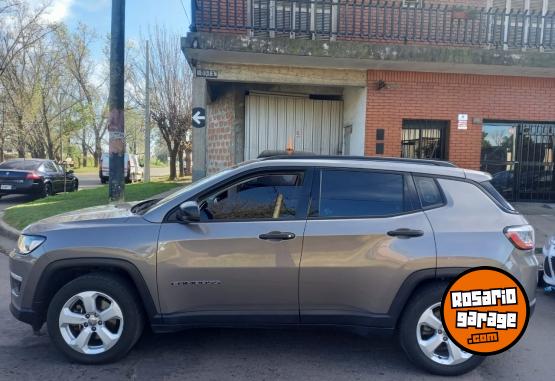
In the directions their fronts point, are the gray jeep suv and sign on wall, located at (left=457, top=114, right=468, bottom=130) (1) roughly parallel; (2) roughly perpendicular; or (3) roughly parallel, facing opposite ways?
roughly perpendicular

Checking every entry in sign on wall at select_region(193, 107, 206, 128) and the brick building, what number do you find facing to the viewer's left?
0

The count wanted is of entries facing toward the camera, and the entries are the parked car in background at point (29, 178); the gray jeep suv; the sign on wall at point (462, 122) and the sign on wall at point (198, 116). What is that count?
2

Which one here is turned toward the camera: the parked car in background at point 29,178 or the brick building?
the brick building

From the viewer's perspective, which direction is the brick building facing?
toward the camera

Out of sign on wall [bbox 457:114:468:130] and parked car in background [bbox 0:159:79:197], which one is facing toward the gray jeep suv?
the sign on wall

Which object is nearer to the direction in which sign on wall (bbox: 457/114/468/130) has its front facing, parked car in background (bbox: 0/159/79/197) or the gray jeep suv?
the gray jeep suv

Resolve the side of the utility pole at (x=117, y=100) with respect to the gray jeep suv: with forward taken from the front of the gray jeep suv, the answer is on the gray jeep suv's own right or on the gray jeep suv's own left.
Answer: on the gray jeep suv's own right

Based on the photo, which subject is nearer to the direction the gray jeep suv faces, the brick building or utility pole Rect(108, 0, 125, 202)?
the utility pole

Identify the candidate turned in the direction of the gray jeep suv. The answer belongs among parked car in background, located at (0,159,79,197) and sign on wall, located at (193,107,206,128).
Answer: the sign on wall

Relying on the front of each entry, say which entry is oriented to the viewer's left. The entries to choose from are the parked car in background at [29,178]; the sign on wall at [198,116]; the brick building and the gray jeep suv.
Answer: the gray jeep suv

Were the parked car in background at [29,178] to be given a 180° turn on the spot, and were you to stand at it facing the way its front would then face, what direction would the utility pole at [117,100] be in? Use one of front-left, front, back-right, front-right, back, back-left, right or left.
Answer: front-left

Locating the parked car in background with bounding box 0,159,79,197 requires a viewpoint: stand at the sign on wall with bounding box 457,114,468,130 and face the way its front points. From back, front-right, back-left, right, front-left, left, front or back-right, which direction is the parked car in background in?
right

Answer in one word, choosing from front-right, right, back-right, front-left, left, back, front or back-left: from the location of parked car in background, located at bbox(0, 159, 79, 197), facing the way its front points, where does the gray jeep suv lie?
back-right

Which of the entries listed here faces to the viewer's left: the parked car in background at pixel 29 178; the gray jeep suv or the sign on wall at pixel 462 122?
the gray jeep suv

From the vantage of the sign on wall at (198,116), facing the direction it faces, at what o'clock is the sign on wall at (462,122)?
the sign on wall at (462,122) is roughly at 9 o'clock from the sign on wall at (198,116).

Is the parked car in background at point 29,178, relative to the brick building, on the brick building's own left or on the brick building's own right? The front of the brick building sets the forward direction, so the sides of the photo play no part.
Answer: on the brick building's own right

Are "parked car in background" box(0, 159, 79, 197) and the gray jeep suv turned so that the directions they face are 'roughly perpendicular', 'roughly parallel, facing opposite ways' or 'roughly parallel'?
roughly perpendicular

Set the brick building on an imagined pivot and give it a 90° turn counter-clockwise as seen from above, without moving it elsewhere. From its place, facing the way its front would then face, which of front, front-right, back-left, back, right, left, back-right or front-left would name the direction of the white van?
back-left
